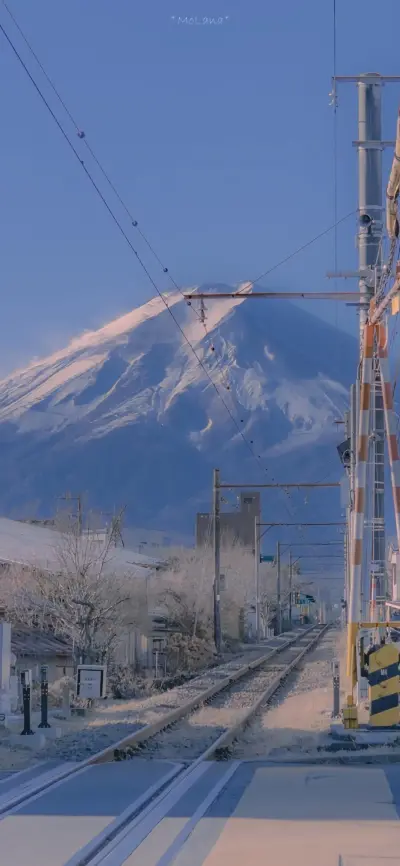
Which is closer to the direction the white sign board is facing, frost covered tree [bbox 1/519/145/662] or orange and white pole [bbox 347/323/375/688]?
the orange and white pole

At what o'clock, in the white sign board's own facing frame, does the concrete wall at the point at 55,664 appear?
The concrete wall is roughly at 6 o'clock from the white sign board.

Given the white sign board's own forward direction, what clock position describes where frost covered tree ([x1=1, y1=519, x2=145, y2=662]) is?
The frost covered tree is roughly at 6 o'clock from the white sign board.

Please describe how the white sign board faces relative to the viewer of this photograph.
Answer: facing the viewer

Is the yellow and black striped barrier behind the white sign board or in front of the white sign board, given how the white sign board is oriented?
in front

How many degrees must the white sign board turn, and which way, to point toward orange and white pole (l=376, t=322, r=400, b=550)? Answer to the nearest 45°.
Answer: approximately 90° to its left

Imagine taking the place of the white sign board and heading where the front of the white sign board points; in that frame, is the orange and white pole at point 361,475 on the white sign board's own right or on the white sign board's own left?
on the white sign board's own left
